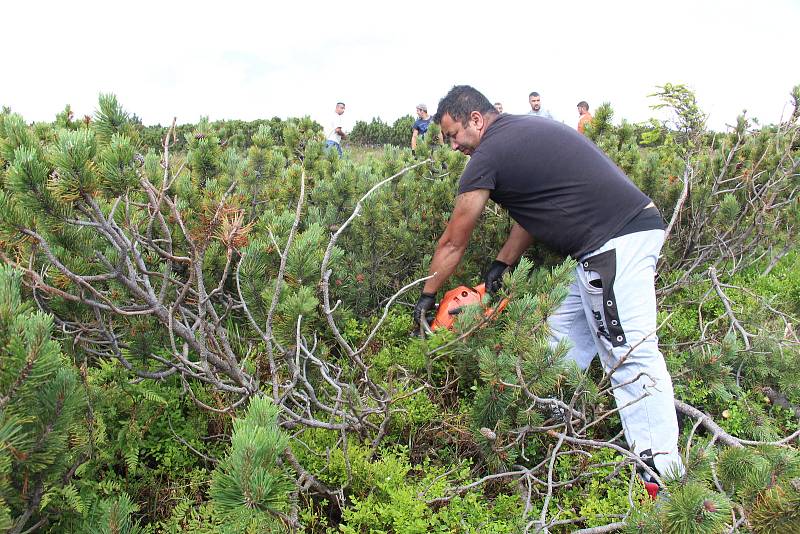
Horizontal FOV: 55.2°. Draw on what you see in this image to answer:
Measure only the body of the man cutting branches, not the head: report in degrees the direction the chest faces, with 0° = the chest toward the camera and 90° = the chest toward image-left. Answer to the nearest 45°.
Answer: approximately 90°
